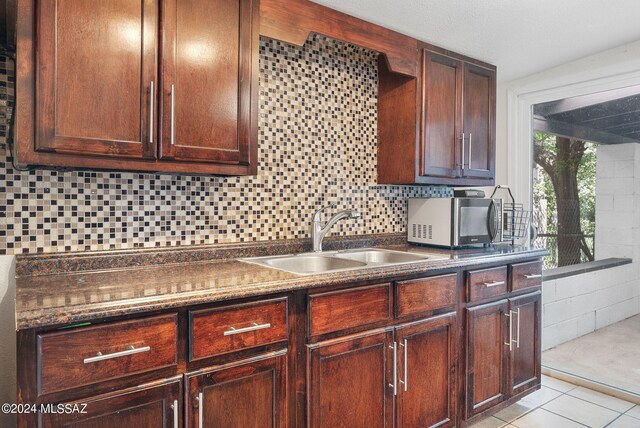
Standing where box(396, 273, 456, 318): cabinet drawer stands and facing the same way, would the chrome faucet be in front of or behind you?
behind

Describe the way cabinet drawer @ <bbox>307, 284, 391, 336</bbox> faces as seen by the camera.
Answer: facing the viewer and to the right of the viewer

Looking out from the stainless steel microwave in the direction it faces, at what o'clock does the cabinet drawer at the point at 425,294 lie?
The cabinet drawer is roughly at 2 o'clock from the stainless steel microwave.

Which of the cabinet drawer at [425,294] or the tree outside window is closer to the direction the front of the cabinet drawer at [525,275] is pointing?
the cabinet drawer

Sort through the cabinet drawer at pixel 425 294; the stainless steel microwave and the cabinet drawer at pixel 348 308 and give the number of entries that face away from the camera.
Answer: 0

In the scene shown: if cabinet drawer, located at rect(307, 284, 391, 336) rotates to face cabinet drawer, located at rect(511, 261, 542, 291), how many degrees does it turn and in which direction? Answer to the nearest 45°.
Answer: approximately 90° to its left

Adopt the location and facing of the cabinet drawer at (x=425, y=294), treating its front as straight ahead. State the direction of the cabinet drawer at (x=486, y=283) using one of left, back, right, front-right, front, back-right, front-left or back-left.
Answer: left

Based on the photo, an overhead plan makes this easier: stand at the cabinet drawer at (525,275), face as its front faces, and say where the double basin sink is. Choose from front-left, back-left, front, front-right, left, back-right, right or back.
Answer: right

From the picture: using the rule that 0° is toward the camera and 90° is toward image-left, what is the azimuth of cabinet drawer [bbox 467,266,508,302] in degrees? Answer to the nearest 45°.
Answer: approximately 315°

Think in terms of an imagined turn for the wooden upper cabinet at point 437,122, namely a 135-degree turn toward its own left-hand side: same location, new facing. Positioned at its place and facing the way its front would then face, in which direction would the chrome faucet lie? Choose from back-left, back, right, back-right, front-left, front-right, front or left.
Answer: back-left

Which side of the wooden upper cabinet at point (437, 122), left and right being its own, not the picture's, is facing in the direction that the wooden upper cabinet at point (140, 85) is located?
right
